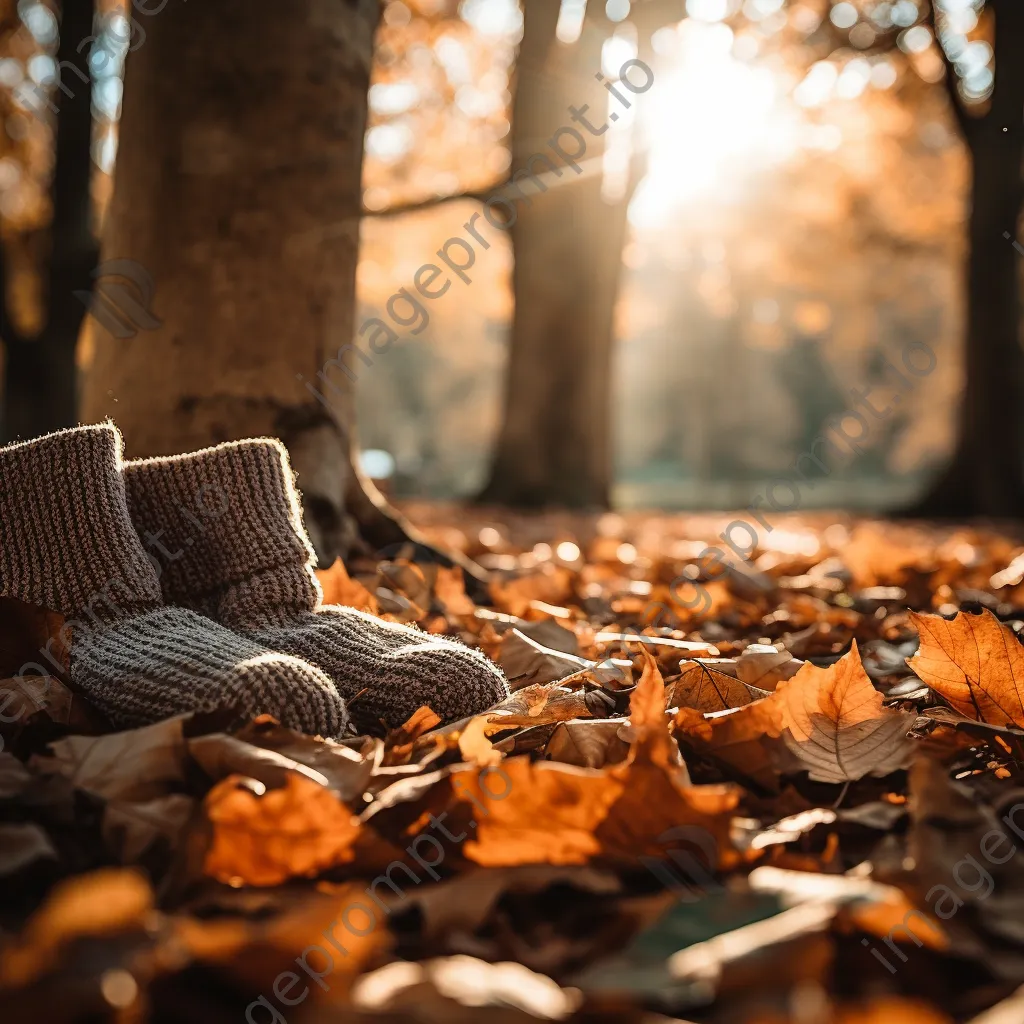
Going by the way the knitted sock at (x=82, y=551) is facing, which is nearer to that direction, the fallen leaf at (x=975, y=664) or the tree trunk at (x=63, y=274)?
the fallen leaf

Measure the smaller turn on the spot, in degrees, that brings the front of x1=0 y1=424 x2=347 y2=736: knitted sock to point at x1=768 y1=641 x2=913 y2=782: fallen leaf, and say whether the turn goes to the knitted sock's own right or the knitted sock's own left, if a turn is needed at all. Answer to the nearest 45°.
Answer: approximately 45° to the knitted sock's own right

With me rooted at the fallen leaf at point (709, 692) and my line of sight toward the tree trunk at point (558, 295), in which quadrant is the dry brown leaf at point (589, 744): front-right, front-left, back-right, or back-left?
back-left

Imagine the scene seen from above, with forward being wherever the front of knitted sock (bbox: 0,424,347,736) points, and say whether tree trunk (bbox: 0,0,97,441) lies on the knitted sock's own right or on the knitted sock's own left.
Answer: on the knitted sock's own left

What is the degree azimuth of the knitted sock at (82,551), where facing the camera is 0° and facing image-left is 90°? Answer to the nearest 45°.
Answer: approximately 270°

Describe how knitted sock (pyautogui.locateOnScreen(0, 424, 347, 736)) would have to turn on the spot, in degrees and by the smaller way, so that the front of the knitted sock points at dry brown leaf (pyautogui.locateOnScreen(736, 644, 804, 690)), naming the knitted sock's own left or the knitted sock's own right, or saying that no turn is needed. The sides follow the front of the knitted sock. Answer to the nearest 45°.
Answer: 0° — it already faces it

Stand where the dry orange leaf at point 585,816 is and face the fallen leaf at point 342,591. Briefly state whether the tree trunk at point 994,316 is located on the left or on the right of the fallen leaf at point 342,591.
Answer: right

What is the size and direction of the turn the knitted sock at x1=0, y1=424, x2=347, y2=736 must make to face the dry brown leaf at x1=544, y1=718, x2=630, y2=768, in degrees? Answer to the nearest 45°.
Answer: approximately 45° to its right

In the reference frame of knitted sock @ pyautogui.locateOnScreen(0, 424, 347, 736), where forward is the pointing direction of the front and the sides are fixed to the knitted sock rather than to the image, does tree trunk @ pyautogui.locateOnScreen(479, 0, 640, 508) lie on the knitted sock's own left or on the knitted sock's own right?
on the knitted sock's own left

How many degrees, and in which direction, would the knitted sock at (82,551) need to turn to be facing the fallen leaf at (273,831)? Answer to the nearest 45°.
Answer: approximately 90° to its right
